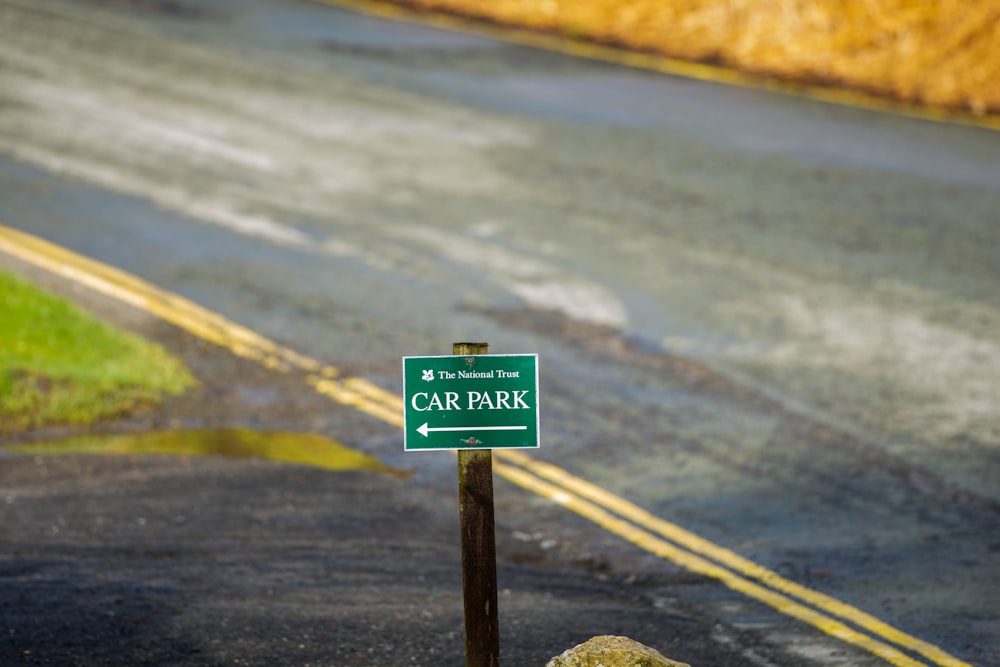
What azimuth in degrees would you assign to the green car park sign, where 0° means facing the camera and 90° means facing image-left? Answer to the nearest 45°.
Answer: approximately 0°
